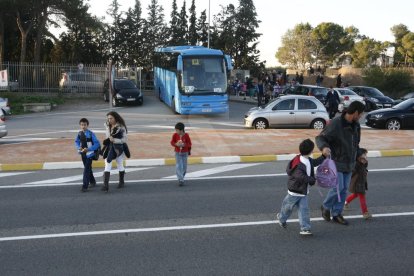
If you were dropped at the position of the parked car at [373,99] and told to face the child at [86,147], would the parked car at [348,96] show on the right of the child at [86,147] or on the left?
right

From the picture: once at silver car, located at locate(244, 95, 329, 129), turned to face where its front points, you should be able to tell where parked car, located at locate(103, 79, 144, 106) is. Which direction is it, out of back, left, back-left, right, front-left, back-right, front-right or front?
front-right

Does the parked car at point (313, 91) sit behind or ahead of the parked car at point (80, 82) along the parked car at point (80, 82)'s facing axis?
ahead

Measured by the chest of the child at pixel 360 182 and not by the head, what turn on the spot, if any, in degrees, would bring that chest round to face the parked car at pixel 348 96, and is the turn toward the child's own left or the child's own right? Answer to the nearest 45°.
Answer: approximately 90° to the child's own left

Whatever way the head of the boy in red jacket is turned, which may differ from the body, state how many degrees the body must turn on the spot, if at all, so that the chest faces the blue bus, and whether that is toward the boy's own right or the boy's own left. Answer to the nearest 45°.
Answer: approximately 180°

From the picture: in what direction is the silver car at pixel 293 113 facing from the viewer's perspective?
to the viewer's left

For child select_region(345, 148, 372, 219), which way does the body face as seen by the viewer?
to the viewer's right

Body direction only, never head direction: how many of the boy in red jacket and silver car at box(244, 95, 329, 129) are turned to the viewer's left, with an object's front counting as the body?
1

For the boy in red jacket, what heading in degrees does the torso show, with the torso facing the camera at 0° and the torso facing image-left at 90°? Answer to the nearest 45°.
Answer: approximately 0°
